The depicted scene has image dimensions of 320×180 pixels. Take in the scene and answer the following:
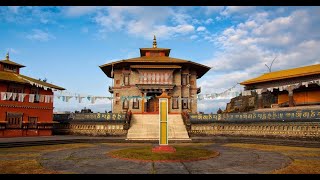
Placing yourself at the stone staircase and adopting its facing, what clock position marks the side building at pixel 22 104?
The side building is roughly at 3 o'clock from the stone staircase.

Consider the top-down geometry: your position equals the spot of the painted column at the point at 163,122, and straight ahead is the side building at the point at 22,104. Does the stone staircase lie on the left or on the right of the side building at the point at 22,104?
right

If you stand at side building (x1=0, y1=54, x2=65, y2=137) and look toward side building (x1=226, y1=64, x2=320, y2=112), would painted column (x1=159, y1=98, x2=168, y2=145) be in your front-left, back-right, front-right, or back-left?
front-right

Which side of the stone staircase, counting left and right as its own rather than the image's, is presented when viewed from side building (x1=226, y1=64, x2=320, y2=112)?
left

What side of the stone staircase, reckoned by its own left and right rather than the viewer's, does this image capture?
front

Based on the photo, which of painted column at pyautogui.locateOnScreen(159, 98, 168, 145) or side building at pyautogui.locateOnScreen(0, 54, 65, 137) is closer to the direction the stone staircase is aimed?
the painted column

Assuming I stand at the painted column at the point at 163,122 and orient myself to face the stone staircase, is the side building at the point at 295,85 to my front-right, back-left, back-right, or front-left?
front-right

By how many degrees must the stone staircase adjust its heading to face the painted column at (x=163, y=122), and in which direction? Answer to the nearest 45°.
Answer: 0° — it already faces it

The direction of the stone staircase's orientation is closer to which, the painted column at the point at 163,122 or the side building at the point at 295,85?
the painted column
